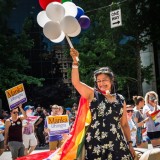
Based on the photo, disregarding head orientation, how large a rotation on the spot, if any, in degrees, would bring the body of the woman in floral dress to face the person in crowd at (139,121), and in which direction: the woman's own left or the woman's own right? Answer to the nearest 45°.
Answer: approximately 180°

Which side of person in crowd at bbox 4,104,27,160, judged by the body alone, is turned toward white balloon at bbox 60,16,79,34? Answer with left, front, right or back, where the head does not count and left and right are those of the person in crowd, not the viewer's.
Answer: front

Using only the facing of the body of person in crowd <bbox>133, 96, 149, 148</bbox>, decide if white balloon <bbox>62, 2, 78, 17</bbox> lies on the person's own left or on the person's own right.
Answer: on the person's own right

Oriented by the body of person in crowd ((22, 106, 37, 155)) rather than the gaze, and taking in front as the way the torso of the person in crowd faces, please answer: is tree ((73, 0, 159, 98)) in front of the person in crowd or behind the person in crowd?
behind

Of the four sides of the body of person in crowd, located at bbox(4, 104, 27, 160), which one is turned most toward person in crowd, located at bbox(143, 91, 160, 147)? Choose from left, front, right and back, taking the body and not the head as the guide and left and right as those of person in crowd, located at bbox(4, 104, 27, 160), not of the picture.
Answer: left

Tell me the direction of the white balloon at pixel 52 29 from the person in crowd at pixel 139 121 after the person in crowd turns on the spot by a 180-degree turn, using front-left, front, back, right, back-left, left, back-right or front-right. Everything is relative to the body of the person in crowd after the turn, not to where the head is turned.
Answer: left

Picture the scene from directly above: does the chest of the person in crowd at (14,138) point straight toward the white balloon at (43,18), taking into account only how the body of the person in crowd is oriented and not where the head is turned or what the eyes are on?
yes

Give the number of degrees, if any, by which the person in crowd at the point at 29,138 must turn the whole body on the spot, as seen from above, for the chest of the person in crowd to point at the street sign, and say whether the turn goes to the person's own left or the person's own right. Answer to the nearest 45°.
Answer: approximately 135° to the person's own left

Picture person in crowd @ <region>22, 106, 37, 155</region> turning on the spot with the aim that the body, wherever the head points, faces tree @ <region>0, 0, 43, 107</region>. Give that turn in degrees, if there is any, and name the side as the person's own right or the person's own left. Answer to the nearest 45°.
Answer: approximately 180°
